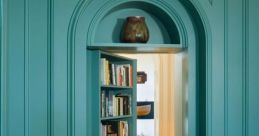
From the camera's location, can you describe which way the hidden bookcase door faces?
facing the viewer and to the right of the viewer

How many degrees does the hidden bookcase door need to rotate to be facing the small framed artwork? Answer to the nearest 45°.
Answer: approximately 135° to its left

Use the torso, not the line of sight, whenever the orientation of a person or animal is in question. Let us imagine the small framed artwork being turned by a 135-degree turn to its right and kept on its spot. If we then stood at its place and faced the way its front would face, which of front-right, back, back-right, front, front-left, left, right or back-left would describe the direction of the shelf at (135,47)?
back-left

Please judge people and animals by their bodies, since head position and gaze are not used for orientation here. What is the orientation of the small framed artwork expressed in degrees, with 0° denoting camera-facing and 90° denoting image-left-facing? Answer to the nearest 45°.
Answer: approximately 0°

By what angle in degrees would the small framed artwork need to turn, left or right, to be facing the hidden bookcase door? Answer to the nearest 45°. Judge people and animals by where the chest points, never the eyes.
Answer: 0° — it already faces it

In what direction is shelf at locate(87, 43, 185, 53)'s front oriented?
toward the camera
